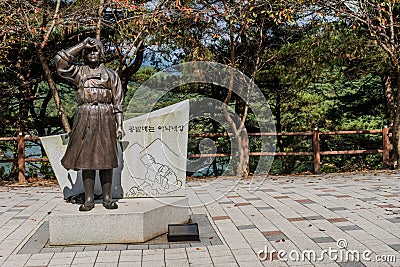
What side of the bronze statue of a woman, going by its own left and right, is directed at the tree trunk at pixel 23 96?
back

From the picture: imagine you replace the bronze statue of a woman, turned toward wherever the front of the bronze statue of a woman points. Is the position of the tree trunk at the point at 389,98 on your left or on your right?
on your left

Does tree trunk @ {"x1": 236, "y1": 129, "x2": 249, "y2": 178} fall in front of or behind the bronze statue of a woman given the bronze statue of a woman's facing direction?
behind

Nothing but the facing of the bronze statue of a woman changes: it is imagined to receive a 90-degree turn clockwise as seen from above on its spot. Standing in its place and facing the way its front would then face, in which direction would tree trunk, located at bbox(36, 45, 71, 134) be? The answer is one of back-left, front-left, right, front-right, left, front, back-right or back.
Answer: right

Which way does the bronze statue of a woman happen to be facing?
toward the camera
